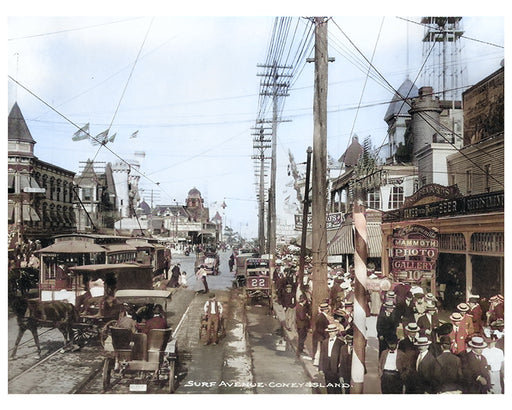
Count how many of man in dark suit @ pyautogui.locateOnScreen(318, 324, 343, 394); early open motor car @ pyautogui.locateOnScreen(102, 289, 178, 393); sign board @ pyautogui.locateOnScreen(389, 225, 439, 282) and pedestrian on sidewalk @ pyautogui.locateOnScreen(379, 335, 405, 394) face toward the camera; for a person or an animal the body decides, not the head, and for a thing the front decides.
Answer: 3

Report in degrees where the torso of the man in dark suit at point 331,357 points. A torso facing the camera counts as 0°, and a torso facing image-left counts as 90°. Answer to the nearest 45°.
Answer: approximately 0°

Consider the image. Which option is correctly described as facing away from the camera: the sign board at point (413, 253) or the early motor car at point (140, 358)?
the early motor car

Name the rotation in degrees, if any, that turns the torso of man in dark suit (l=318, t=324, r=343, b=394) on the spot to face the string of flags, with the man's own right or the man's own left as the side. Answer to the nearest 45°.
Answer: approximately 90° to the man's own right

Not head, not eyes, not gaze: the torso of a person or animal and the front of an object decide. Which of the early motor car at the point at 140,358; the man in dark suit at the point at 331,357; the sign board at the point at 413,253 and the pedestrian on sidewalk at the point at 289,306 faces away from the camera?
the early motor car

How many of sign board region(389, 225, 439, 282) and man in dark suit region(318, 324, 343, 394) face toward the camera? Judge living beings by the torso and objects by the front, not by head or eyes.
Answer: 2

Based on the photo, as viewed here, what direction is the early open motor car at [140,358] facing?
away from the camera
